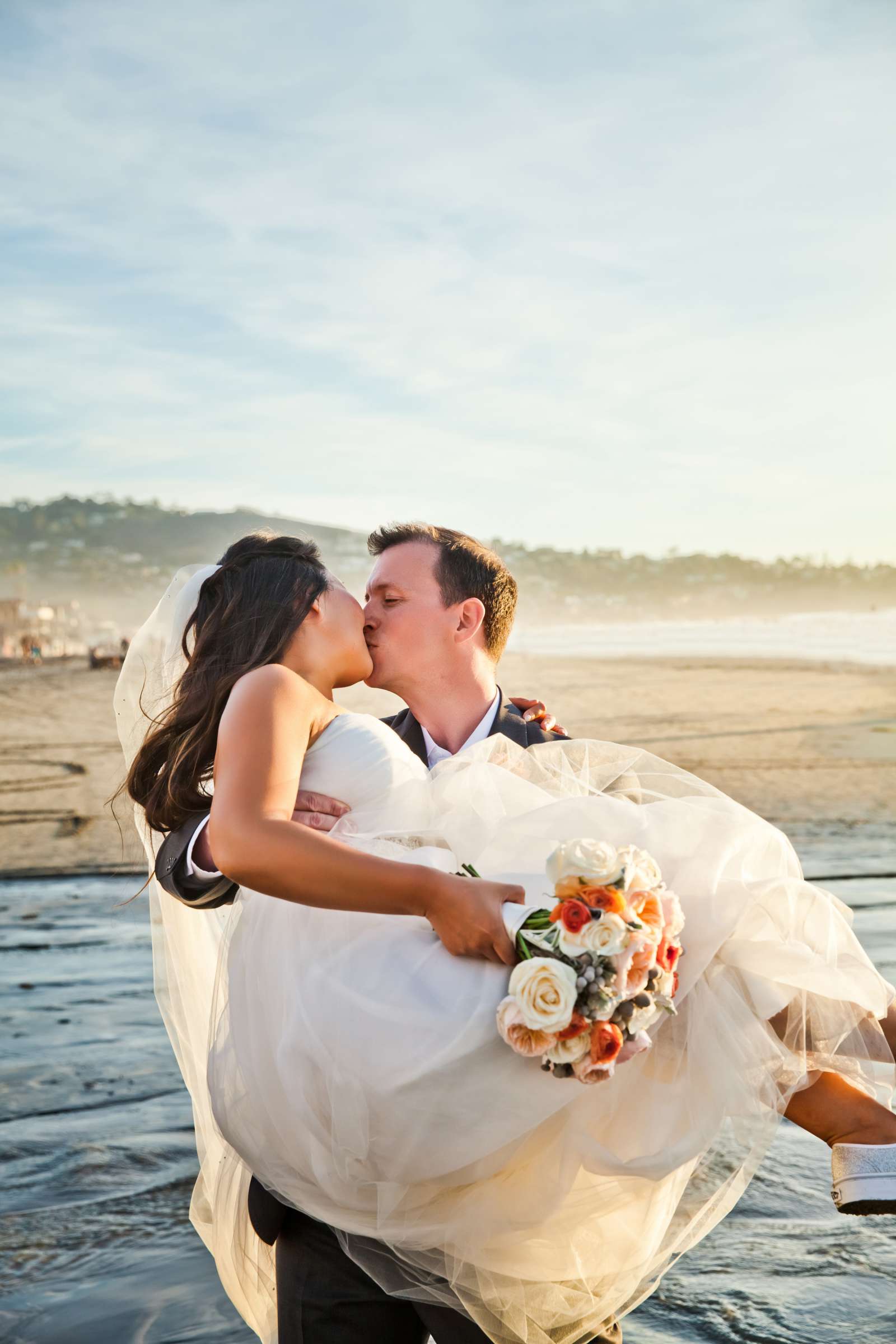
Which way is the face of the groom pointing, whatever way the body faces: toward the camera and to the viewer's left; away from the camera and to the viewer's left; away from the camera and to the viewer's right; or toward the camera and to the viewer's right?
toward the camera and to the viewer's left

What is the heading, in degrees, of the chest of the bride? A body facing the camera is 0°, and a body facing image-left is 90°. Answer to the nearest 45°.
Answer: approximately 270°
